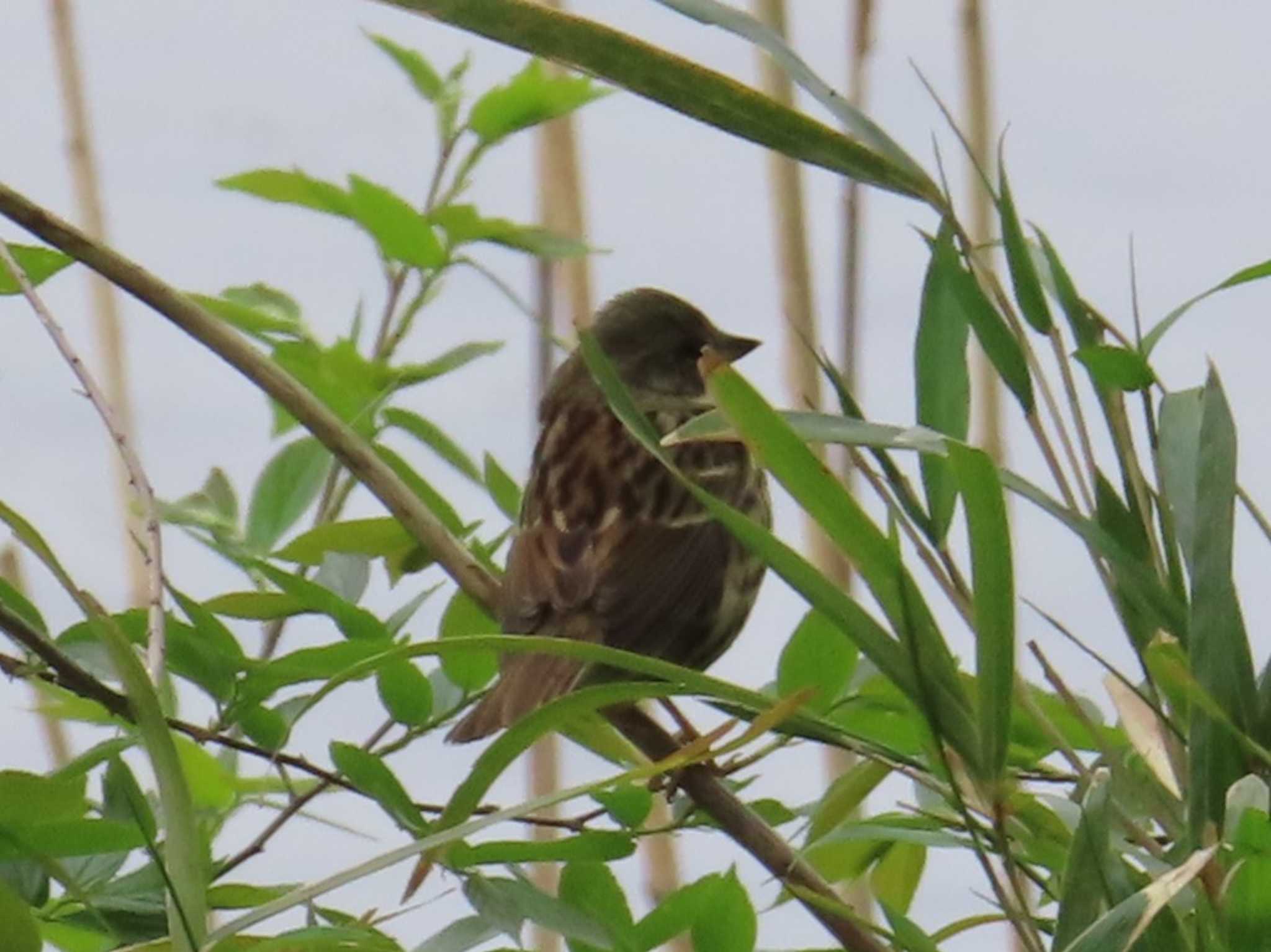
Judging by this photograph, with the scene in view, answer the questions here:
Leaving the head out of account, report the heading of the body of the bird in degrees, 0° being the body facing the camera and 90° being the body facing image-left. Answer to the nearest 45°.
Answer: approximately 225°

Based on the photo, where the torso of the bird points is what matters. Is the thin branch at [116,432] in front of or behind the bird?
behind
